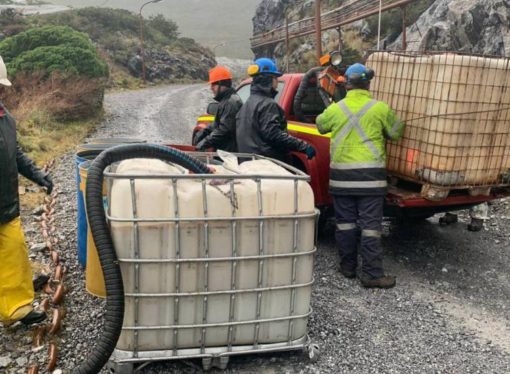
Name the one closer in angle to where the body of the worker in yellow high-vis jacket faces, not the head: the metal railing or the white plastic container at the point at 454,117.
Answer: the metal railing

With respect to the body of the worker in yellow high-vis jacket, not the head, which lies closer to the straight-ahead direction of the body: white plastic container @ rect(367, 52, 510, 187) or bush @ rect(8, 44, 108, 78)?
the bush
